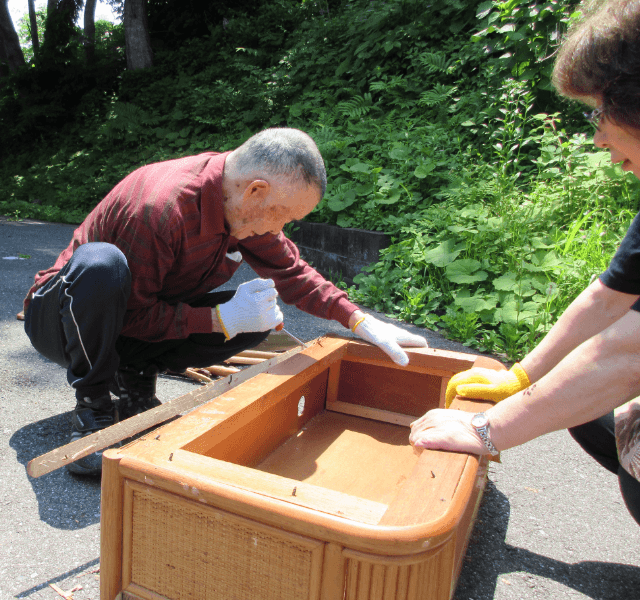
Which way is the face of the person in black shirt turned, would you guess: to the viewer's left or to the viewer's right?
to the viewer's left

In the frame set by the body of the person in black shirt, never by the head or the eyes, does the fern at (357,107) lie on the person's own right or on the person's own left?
on the person's own right

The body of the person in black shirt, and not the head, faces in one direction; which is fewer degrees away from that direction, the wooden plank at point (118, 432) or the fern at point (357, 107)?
the wooden plank

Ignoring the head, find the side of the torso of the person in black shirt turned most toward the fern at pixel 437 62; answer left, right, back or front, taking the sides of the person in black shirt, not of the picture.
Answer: right

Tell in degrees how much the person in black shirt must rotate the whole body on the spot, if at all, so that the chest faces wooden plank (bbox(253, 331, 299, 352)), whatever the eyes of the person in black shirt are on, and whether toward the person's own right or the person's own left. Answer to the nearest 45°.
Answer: approximately 45° to the person's own right

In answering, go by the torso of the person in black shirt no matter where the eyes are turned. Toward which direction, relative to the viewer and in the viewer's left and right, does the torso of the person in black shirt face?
facing to the left of the viewer

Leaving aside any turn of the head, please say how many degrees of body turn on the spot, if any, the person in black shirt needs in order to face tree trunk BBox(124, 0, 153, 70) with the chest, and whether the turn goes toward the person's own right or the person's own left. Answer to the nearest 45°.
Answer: approximately 45° to the person's own right
